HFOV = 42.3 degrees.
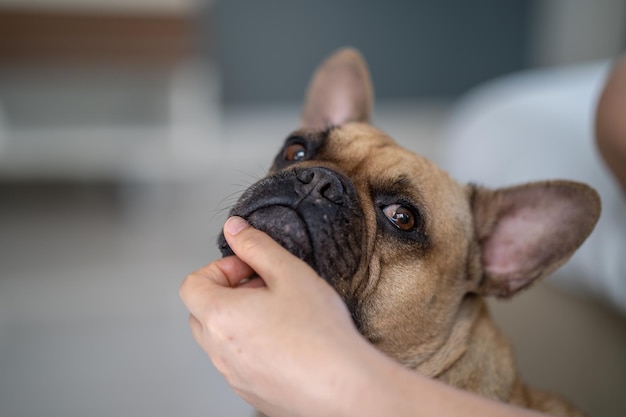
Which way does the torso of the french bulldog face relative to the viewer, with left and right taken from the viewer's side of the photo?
facing the viewer and to the left of the viewer
